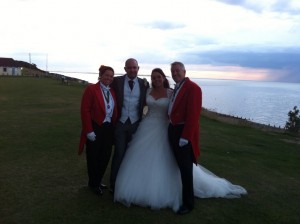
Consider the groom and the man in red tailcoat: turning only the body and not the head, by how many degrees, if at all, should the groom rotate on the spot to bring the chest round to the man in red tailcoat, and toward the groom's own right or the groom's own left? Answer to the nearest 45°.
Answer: approximately 45° to the groom's own left

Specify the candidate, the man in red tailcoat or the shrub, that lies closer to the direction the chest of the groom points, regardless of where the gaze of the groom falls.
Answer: the man in red tailcoat

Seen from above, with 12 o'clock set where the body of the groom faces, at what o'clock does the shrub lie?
The shrub is roughly at 7 o'clock from the groom.

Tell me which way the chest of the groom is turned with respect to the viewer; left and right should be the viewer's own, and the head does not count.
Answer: facing the viewer

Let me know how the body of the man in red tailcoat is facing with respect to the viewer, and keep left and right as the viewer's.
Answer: facing the viewer and to the left of the viewer

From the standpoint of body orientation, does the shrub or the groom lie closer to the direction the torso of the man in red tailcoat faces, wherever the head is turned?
the groom

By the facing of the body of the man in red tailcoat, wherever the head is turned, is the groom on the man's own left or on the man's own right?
on the man's own right
